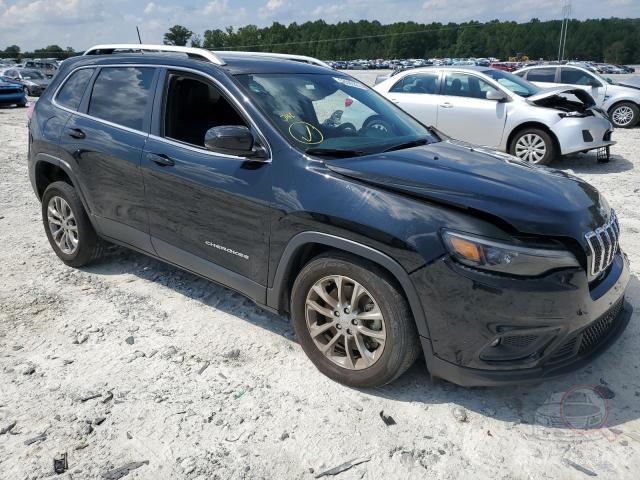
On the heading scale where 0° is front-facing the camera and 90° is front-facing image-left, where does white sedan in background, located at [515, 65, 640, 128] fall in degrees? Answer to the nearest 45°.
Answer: approximately 270°

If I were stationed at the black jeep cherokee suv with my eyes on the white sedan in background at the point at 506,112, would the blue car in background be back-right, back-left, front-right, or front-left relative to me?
front-left

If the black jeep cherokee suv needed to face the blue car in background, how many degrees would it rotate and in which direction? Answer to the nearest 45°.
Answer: approximately 180°

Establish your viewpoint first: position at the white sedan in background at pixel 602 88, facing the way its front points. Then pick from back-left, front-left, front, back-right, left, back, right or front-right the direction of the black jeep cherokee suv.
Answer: right

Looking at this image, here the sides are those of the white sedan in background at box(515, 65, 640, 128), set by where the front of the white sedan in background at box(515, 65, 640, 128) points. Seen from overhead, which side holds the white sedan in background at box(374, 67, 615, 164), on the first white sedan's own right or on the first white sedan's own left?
on the first white sedan's own right

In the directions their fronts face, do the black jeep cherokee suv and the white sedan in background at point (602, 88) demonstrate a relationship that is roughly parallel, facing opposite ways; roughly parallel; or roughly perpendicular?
roughly parallel

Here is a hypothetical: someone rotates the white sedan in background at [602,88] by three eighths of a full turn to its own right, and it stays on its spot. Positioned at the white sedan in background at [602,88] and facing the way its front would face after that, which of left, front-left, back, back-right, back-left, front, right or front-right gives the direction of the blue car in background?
front-right

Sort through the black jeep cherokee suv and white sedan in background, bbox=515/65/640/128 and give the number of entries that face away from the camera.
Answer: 0

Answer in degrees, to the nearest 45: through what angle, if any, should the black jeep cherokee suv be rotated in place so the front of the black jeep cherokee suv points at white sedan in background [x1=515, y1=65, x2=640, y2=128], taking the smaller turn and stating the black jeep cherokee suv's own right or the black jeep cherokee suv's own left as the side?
approximately 90° to the black jeep cherokee suv's own left

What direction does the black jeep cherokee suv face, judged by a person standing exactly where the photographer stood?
facing the viewer and to the right of the viewer
